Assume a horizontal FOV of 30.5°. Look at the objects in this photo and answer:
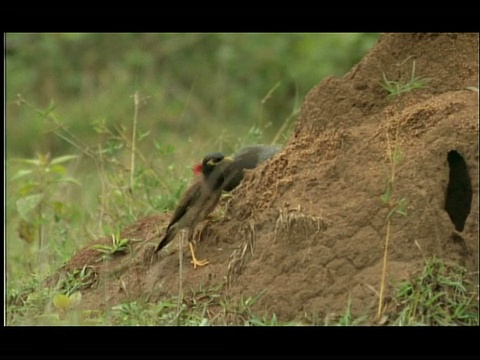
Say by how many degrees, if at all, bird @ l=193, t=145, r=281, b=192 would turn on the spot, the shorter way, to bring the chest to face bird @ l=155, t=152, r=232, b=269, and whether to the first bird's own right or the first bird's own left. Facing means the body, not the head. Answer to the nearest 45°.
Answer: approximately 45° to the first bird's own left

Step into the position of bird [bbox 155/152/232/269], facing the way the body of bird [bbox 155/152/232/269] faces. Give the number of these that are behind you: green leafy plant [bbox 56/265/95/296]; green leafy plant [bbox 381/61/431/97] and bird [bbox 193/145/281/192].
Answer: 1

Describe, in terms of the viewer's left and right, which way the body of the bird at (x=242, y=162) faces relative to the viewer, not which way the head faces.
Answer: facing to the left of the viewer

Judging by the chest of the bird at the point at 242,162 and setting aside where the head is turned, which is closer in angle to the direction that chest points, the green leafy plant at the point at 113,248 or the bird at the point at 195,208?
the green leafy plant

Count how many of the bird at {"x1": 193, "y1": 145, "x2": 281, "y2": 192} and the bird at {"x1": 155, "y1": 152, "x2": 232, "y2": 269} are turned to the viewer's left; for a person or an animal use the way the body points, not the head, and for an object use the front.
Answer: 1

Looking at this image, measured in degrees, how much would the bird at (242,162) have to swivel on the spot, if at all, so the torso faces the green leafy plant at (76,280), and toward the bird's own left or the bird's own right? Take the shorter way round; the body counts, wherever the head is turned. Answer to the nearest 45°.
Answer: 0° — it already faces it

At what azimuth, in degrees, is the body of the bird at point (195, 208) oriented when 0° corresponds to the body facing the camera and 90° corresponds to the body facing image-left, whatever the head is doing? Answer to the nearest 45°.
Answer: approximately 270°

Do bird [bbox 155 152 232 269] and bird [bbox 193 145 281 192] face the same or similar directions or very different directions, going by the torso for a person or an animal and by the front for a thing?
very different directions

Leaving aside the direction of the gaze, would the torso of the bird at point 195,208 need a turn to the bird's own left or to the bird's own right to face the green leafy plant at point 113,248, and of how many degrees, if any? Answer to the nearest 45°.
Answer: approximately 135° to the bird's own left
